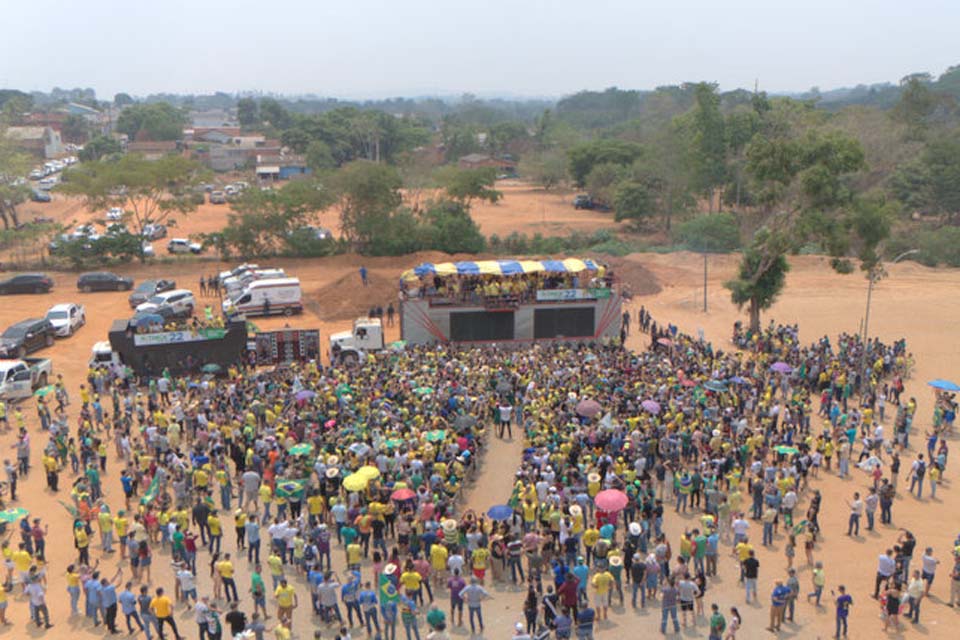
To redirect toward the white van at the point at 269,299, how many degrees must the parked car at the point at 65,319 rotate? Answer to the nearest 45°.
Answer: approximately 135° to its left

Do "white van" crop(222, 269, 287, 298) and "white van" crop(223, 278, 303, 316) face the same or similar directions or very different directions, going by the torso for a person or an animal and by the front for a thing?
same or similar directions

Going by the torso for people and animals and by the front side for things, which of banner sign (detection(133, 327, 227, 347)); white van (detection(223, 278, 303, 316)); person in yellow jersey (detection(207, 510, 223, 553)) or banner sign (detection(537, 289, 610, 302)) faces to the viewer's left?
the white van

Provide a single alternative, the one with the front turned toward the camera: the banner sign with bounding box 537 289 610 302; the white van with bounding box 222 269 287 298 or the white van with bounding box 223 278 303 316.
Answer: the banner sign

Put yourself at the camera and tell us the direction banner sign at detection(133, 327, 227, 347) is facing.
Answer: facing the viewer

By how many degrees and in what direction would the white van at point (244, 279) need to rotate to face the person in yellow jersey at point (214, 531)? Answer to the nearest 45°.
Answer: approximately 90° to its left

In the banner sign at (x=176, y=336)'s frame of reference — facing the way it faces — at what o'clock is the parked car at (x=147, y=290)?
The parked car is roughly at 6 o'clock from the banner sign.

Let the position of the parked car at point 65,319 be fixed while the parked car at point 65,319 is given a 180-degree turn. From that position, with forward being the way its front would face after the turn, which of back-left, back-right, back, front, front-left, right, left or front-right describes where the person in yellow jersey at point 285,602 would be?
back-right

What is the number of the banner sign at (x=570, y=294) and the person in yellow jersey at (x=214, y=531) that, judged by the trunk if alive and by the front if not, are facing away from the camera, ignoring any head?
1

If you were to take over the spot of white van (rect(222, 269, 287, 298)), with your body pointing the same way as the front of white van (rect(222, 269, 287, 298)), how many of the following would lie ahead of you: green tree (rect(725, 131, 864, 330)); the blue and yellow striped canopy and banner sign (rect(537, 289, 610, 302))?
0

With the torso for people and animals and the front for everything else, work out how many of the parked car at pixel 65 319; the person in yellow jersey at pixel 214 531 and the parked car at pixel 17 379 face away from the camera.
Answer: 1

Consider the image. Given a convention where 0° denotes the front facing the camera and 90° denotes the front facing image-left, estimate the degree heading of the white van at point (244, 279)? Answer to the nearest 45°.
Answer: approximately 90°

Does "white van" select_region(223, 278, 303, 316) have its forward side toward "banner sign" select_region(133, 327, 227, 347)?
no

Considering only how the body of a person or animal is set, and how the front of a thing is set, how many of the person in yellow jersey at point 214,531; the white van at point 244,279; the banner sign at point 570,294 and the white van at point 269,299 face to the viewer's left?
2

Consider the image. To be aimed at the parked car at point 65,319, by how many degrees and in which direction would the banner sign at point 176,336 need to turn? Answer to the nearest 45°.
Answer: approximately 135° to its right

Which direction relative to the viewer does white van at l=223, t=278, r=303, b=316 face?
to the viewer's left

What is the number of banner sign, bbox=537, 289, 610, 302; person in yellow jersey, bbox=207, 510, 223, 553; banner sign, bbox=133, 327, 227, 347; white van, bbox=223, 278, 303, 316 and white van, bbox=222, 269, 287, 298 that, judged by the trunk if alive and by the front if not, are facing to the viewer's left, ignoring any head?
2

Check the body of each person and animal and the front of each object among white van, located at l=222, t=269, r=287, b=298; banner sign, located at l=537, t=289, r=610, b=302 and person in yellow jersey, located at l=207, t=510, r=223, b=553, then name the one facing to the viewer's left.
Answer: the white van

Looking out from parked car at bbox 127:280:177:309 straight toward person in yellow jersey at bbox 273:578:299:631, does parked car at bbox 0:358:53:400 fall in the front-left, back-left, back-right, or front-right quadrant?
front-right
